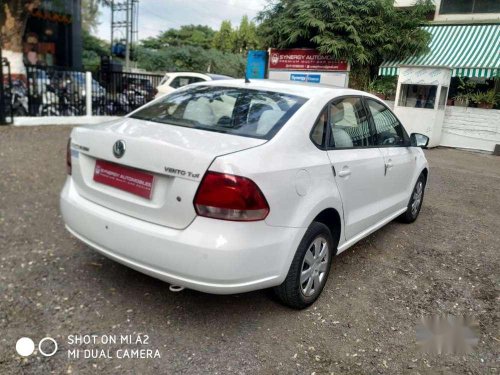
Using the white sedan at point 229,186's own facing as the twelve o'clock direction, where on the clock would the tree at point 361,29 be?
The tree is roughly at 11 o'clock from the white sedan.

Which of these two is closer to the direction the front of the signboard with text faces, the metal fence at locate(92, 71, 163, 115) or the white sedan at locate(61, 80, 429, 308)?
the white sedan

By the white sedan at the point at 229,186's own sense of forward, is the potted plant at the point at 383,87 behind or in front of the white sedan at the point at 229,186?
in front

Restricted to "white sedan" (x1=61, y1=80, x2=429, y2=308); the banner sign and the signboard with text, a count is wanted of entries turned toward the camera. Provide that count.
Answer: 2

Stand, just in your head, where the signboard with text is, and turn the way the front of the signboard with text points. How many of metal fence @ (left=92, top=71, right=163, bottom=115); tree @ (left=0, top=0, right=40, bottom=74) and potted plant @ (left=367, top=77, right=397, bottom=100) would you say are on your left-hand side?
1

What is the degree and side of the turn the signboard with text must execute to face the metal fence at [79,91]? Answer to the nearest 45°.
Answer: approximately 45° to its right

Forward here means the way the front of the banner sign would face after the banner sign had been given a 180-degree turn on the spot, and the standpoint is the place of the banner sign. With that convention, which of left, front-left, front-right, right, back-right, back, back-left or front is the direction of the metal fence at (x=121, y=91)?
back-left

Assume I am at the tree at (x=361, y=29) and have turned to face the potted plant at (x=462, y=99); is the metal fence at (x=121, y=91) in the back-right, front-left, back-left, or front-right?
back-right

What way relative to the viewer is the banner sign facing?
toward the camera

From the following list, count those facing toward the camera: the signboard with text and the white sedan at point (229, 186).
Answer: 1

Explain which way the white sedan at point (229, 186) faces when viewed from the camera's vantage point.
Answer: facing away from the viewer and to the right of the viewer

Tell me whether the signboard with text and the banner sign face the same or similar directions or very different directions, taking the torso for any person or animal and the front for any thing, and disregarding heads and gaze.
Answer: same or similar directions

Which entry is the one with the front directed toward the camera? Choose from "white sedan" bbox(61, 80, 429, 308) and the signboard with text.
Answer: the signboard with text

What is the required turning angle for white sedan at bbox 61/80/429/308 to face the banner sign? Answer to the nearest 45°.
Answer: approximately 45° to its left

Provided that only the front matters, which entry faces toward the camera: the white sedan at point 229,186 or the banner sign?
the banner sign

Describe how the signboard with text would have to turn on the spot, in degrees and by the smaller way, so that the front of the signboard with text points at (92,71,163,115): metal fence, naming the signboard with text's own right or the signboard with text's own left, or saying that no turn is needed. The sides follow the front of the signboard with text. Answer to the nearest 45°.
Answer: approximately 45° to the signboard with text's own right

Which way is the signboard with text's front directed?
toward the camera

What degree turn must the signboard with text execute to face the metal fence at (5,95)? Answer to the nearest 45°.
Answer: approximately 45° to its right

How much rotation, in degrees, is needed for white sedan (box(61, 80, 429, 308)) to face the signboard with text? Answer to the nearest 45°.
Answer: approximately 45° to its left
